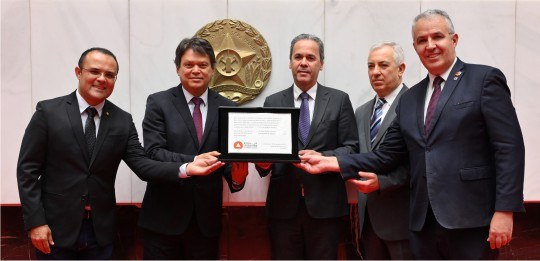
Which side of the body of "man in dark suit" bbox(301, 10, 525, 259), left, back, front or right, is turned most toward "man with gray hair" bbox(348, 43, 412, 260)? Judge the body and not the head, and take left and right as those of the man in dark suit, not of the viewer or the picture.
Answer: right

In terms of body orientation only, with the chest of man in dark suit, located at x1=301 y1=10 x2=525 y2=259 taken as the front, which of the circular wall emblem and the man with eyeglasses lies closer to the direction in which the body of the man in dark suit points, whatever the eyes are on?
the man with eyeglasses

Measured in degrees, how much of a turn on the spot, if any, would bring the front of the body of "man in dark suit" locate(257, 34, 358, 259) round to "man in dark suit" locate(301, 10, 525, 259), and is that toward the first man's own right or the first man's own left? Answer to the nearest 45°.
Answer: approximately 45° to the first man's own left

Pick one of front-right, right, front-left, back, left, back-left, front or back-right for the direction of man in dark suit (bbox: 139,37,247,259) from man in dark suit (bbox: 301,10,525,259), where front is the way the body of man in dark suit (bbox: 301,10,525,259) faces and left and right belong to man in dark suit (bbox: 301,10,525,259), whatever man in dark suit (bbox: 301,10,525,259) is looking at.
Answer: front-right

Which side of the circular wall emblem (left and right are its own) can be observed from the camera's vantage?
front

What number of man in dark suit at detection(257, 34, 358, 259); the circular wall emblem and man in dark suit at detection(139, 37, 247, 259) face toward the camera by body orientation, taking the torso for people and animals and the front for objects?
3

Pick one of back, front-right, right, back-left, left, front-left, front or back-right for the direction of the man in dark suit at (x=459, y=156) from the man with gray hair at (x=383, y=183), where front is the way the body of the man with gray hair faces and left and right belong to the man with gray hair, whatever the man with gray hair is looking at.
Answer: left

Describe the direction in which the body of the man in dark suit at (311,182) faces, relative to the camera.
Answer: toward the camera
